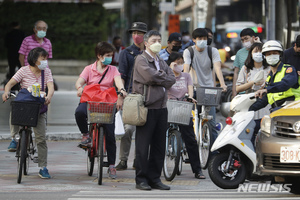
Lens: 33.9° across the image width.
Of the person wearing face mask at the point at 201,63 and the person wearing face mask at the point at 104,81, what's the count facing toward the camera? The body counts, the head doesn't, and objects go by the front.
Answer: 2

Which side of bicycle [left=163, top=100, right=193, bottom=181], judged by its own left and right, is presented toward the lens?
front

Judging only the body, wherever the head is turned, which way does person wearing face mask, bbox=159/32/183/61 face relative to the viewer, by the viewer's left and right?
facing the viewer and to the right of the viewer

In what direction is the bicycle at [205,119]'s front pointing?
toward the camera

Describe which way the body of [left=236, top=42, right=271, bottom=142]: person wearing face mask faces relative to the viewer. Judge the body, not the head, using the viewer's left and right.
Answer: facing the viewer

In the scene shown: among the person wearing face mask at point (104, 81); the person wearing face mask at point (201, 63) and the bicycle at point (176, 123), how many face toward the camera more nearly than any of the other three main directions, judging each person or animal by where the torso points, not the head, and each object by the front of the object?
3

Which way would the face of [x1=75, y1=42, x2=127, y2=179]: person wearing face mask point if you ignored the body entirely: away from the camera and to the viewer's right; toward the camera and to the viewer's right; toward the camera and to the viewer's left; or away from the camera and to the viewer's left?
toward the camera and to the viewer's right

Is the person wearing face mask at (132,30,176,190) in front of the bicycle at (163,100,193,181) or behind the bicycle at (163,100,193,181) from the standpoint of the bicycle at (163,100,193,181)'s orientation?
in front

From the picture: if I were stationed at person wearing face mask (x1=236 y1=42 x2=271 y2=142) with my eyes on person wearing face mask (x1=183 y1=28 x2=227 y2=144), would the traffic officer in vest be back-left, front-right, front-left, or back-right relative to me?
back-left

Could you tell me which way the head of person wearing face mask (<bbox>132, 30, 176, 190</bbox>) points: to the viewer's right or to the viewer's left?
to the viewer's right
